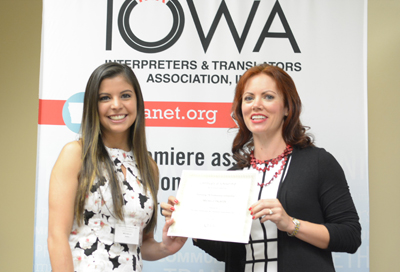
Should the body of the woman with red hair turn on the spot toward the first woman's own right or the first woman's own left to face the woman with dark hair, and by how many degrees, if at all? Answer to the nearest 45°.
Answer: approximately 45° to the first woman's own right

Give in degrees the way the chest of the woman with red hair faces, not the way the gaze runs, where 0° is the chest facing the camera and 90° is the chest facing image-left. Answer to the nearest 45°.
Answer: approximately 45°

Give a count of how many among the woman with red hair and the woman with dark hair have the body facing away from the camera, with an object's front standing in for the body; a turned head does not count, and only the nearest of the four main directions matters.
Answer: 0

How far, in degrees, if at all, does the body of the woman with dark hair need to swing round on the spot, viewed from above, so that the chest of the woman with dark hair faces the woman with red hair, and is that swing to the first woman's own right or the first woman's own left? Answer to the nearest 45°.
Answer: approximately 45° to the first woman's own left

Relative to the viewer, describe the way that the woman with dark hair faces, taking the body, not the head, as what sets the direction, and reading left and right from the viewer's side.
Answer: facing the viewer and to the right of the viewer
